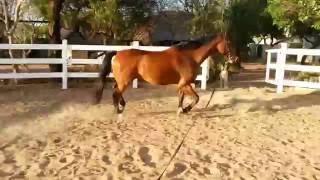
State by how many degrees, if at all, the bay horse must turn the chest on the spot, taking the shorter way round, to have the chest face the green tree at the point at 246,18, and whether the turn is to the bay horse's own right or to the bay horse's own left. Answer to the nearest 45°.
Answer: approximately 90° to the bay horse's own left

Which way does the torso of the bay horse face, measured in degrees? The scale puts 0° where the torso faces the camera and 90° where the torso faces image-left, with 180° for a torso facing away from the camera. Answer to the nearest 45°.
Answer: approximately 270°
